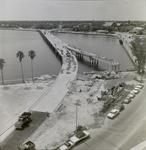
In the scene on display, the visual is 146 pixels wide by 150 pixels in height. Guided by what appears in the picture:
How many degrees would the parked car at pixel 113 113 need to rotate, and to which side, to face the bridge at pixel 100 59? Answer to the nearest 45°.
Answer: approximately 135° to its right

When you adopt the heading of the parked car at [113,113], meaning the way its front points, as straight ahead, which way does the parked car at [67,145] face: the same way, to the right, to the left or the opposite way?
the same way

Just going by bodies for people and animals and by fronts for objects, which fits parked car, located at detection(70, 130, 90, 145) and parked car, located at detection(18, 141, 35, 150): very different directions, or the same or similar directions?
same or similar directions

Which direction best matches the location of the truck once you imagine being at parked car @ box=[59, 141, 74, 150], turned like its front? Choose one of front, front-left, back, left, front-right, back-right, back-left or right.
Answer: right

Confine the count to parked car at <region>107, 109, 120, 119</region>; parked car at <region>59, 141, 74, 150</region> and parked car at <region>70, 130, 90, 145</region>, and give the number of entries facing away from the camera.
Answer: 0

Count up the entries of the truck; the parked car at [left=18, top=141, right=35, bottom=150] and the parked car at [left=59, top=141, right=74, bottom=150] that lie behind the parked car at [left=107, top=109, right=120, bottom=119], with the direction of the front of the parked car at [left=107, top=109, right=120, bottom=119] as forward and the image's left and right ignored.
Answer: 0

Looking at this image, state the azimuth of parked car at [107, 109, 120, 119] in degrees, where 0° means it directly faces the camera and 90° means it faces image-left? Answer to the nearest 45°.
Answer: approximately 45°

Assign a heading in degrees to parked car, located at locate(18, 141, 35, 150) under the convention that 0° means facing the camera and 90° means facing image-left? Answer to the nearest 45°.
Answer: approximately 45°

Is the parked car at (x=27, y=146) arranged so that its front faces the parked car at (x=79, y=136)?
no

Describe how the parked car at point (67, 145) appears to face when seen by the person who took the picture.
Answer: facing the viewer and to the left of the viewer

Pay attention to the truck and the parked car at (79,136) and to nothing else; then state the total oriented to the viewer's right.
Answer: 0

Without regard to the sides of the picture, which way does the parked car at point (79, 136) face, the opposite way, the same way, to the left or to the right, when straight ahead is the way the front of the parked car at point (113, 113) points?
the same way
